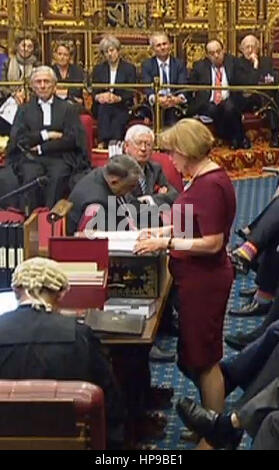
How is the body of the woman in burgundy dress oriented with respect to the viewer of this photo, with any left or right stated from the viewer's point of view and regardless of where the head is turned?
facing to the left of the viewer

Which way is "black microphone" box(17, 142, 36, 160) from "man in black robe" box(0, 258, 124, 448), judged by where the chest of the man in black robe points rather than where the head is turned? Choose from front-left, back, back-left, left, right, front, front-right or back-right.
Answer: front

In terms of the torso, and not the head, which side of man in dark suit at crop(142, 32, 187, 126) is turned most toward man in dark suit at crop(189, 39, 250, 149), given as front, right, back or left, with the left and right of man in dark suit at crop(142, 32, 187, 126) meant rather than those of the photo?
left

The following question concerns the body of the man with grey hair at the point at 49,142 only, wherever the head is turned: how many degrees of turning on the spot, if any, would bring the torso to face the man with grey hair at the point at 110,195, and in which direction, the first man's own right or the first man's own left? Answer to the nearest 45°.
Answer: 0° — they already face them

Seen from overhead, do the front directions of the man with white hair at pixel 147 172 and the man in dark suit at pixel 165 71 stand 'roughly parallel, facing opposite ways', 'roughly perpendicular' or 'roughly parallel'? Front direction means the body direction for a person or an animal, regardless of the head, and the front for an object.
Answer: roughly parallel

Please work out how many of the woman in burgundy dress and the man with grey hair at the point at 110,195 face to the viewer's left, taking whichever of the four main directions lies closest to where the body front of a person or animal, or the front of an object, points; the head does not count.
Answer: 1

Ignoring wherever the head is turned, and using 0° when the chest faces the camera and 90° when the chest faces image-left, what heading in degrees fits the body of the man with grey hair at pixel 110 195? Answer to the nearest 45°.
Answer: approximately 315°

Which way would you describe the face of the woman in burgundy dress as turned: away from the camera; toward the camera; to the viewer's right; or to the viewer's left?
to the viewer's left

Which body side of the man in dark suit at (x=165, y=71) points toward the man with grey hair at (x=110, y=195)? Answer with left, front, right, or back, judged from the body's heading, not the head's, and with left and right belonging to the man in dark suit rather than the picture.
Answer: front

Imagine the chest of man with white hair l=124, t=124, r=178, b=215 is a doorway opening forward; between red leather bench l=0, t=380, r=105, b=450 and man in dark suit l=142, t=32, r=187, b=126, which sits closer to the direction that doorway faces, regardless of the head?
the red leather bench

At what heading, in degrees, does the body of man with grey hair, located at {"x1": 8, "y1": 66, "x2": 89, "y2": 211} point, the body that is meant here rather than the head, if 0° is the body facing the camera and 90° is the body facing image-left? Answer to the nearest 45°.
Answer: approximately 0°

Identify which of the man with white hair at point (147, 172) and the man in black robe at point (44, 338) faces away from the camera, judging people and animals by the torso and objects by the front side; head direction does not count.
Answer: the man in black robe

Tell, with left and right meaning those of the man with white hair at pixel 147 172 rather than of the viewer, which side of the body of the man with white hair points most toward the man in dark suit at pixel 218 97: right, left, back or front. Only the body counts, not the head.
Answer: back

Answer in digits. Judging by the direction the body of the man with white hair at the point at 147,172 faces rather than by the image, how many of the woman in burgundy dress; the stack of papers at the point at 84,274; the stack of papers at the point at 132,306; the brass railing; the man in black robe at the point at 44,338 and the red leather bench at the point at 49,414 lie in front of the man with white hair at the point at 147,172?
5

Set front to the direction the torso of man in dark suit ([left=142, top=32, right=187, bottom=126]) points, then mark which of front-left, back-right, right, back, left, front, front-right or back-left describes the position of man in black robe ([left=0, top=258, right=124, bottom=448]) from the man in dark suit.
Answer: front

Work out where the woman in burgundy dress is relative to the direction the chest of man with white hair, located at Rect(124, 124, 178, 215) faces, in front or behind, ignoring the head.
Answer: in front

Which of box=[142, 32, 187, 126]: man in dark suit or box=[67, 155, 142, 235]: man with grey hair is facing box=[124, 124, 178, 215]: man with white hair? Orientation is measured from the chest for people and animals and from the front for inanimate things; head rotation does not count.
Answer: the man in dark suit

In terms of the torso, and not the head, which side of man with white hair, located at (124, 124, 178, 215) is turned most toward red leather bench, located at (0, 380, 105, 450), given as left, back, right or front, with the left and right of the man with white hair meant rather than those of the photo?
front

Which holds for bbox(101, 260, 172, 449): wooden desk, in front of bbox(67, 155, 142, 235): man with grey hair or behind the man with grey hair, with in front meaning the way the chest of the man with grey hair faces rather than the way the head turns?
in front
